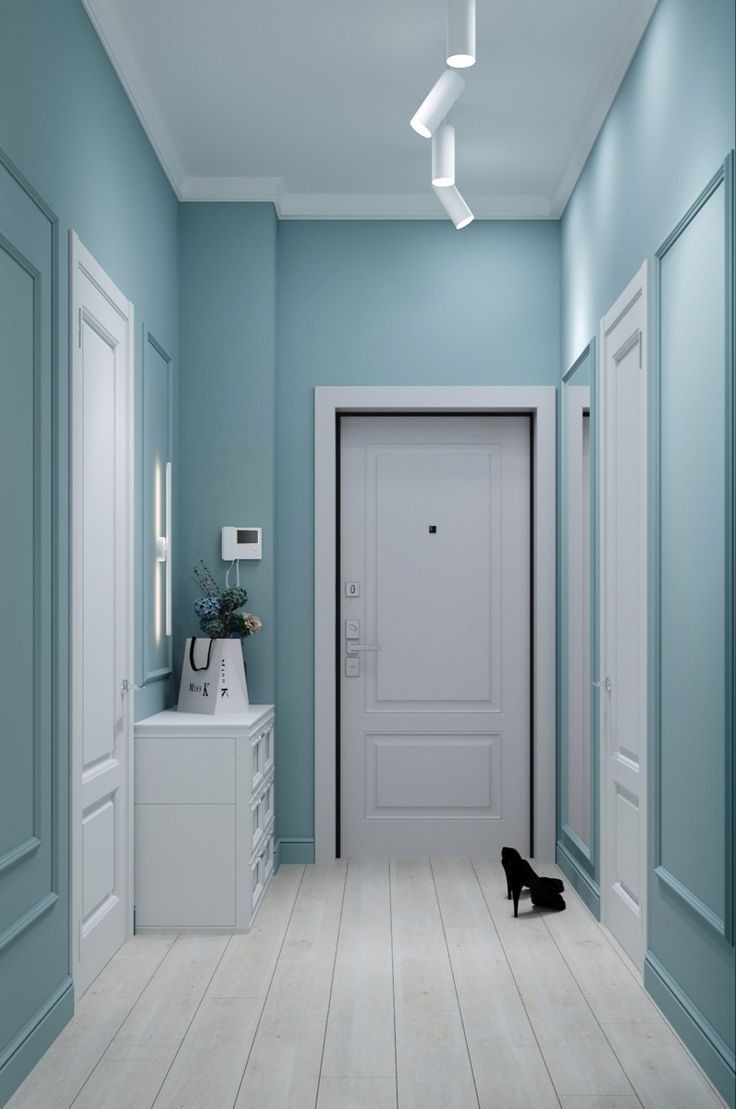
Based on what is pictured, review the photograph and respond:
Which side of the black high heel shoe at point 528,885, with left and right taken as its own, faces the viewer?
right

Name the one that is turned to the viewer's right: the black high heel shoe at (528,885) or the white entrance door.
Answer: the black high heel shoe

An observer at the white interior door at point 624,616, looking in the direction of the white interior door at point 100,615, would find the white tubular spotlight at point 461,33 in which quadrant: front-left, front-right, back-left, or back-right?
front-left

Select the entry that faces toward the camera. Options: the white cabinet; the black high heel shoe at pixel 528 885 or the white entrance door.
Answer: the white entrance door

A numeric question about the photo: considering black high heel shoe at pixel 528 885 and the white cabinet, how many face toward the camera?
0

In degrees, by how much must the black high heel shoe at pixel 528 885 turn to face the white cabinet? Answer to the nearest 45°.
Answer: approximately 180°

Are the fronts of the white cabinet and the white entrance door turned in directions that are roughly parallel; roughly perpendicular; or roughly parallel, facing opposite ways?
roughly perpendicular

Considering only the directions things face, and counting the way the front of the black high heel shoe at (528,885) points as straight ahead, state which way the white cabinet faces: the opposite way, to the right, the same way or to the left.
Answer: the same way

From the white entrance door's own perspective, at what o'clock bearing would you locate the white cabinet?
The white cabinet is roughly at 1 o'clock from the white entrance door.

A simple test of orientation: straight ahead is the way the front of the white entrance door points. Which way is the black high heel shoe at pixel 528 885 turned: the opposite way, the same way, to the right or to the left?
to the left

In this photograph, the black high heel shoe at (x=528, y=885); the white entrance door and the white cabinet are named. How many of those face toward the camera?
1

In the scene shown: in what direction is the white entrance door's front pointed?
toward the camera

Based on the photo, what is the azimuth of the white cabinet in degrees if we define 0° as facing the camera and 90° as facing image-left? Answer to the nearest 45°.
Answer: approximately 270°

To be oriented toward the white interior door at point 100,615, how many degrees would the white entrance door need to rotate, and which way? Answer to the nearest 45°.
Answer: approximately 45° to its right

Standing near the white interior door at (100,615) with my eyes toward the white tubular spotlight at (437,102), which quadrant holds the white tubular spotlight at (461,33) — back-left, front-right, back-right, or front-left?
front-right

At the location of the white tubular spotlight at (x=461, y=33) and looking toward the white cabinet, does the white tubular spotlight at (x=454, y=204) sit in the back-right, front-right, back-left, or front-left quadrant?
front-right
